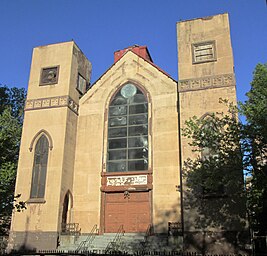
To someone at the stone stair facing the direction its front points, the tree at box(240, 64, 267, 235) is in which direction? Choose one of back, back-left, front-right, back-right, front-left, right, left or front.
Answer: front-left

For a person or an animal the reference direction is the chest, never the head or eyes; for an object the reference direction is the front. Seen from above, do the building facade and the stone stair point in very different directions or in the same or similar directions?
same or similar directions

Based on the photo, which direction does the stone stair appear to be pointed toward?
toward the camera

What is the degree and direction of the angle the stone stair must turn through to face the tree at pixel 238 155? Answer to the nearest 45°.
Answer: approximately 45° to its left

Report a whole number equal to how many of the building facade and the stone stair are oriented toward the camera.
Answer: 2

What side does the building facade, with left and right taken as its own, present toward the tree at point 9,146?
right

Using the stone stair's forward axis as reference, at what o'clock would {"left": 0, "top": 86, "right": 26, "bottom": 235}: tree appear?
The tree is roughly at 4 o'clock from the stone stair.

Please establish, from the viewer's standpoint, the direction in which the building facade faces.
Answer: facing the viewer
